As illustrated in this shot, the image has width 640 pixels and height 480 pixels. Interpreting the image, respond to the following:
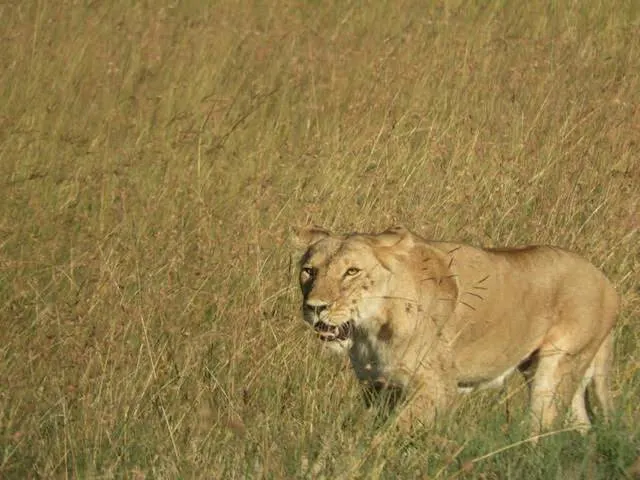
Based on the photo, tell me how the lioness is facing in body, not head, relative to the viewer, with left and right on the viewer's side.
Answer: facing the viewer and to the left of the viewer
